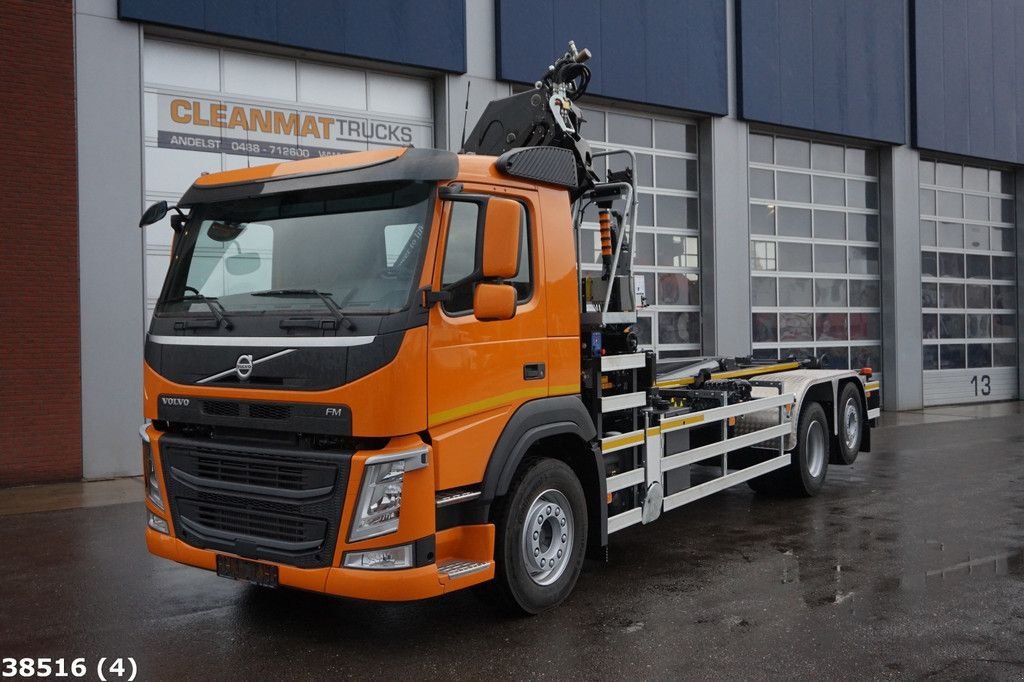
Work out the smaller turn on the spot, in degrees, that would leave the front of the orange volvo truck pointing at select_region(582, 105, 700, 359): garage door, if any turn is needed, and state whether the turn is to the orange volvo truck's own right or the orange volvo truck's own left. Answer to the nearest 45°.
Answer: approximately 135° to the orange volvo truck's own right

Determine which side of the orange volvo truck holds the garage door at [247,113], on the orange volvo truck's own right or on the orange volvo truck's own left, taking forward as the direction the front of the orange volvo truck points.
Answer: on the orange volvo truck's own right

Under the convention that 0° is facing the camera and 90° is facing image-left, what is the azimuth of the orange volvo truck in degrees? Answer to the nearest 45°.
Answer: approximately 45°
